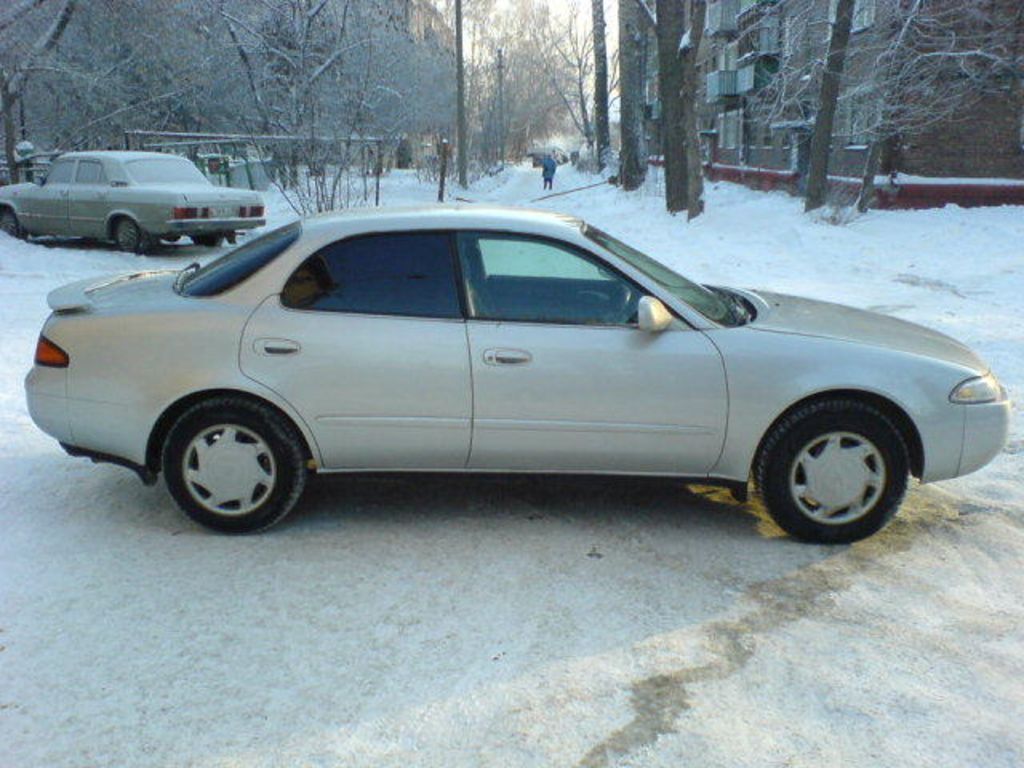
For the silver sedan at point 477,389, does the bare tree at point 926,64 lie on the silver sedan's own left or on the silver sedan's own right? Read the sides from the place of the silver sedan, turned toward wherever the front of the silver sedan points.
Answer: on the silver sedan's own left

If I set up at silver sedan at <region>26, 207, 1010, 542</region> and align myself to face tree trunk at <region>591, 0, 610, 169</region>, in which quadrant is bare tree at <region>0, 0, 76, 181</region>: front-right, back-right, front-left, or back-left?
front-left

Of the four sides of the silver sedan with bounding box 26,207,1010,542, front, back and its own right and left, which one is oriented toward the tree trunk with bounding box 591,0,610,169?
left

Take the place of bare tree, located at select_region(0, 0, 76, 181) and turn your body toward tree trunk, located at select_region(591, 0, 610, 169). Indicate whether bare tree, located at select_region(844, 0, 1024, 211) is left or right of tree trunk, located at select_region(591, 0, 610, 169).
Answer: right

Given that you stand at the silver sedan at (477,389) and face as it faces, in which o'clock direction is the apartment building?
The apartment building is roughly at 10 o'clock from the silver sedan.

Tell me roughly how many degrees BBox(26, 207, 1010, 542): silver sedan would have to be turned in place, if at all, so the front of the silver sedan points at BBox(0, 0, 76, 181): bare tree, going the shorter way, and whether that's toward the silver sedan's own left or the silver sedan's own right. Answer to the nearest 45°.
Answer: approximately 135° to the silver sedan's own left

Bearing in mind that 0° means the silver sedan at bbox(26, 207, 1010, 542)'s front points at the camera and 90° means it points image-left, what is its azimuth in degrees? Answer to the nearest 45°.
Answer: approximately 270°

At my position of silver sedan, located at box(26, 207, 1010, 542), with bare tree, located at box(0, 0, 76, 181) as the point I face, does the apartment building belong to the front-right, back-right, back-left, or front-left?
front-right
